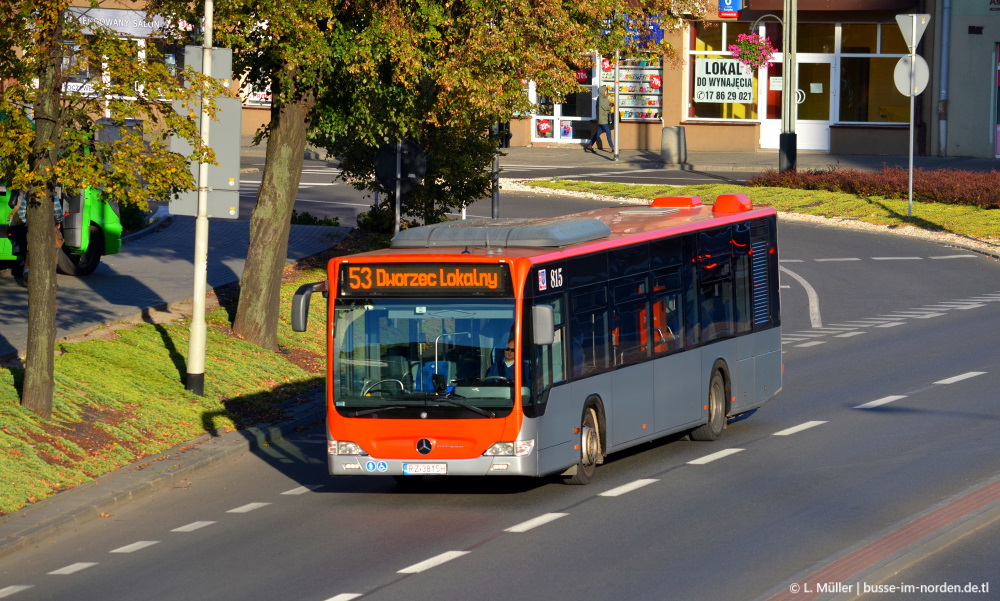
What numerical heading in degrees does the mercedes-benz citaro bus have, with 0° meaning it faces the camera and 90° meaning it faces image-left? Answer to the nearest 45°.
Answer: approximately 45°

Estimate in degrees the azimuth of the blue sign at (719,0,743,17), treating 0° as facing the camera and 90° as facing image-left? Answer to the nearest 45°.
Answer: approximately 0°

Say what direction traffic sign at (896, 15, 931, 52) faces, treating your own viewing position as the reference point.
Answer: facing away from the viewer

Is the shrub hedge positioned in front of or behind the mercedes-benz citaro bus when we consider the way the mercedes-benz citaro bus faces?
behind

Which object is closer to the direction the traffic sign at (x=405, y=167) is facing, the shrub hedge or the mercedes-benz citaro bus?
the shrub hedge

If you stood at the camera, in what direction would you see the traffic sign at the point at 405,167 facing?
facing away from the viewer

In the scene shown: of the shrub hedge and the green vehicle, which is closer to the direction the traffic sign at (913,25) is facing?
the shrub hedge
